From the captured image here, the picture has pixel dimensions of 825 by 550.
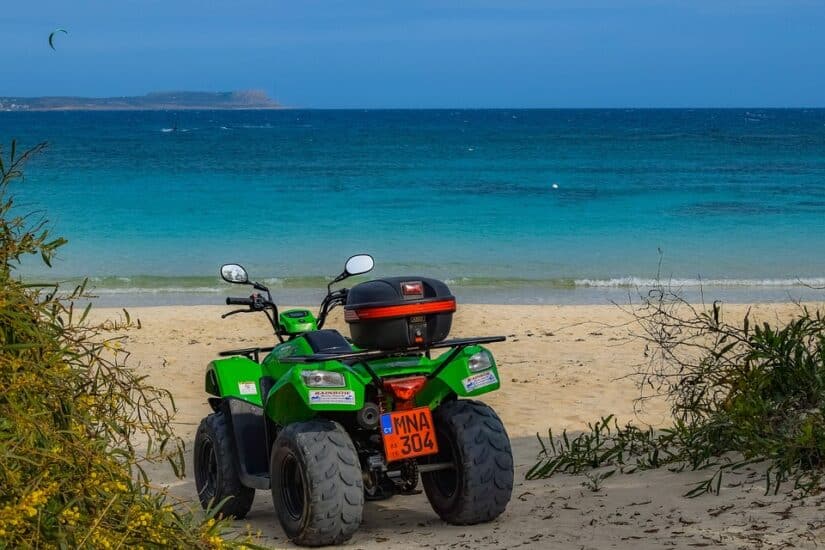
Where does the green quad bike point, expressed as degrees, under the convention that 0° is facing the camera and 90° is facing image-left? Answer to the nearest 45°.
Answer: approximately 135°
